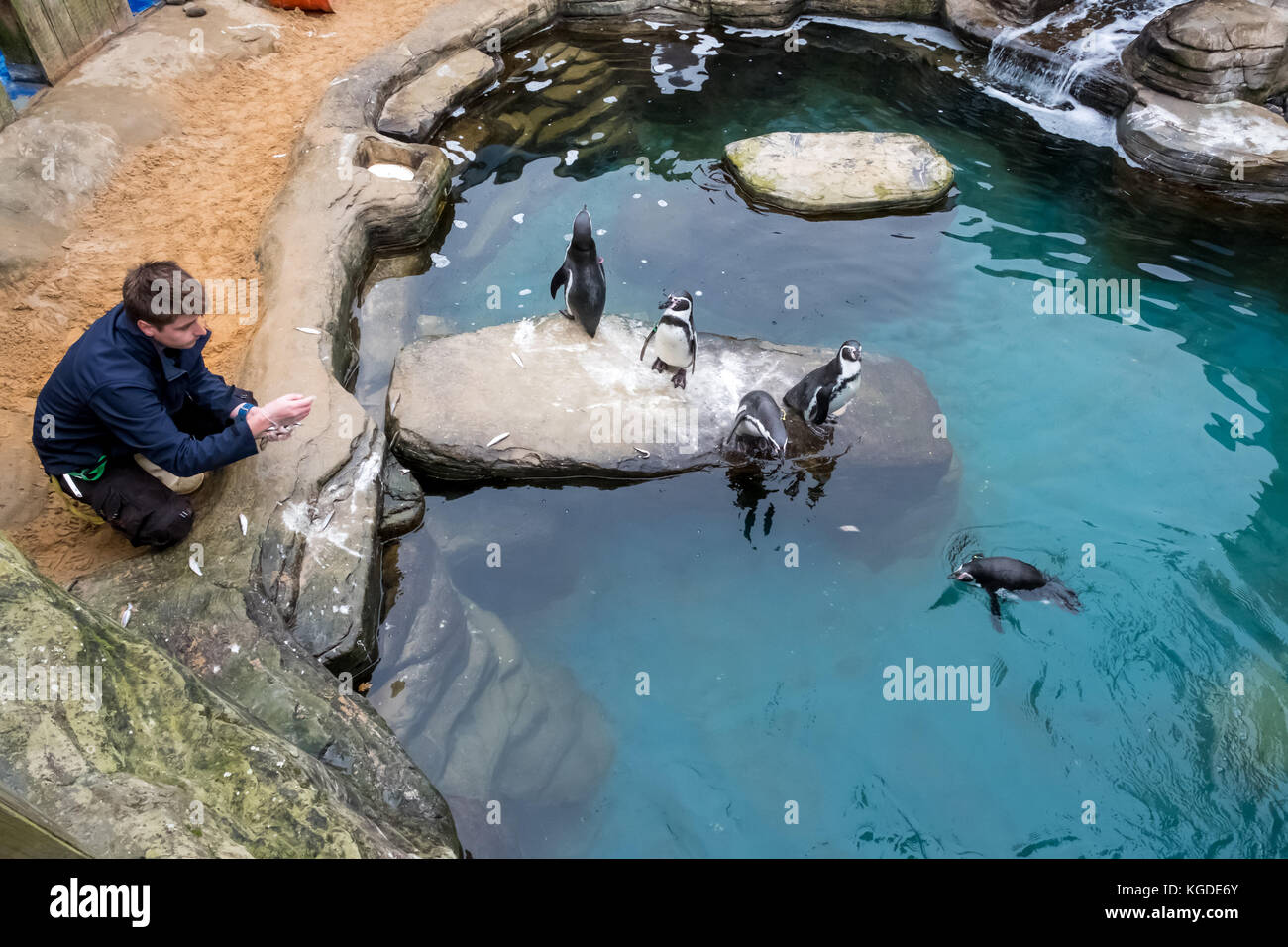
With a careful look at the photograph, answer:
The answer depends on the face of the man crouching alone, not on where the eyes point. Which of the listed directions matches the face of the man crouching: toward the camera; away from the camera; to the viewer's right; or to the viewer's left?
to the viewer's right

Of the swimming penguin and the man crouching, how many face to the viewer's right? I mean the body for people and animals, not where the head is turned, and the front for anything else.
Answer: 1

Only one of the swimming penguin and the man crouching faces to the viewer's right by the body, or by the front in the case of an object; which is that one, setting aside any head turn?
the man crouching

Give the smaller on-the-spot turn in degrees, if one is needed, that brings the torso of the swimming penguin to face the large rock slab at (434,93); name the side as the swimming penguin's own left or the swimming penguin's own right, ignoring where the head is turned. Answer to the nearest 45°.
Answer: approximately 45° to the swimming penguin's own right

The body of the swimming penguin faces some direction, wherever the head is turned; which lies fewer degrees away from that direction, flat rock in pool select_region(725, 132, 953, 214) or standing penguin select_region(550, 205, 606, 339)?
the standing penguin

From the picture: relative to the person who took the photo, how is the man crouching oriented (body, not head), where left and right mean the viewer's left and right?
facing to the right of the viewer

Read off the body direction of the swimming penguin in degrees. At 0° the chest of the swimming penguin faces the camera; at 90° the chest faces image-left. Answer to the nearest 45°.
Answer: approximately 90°
